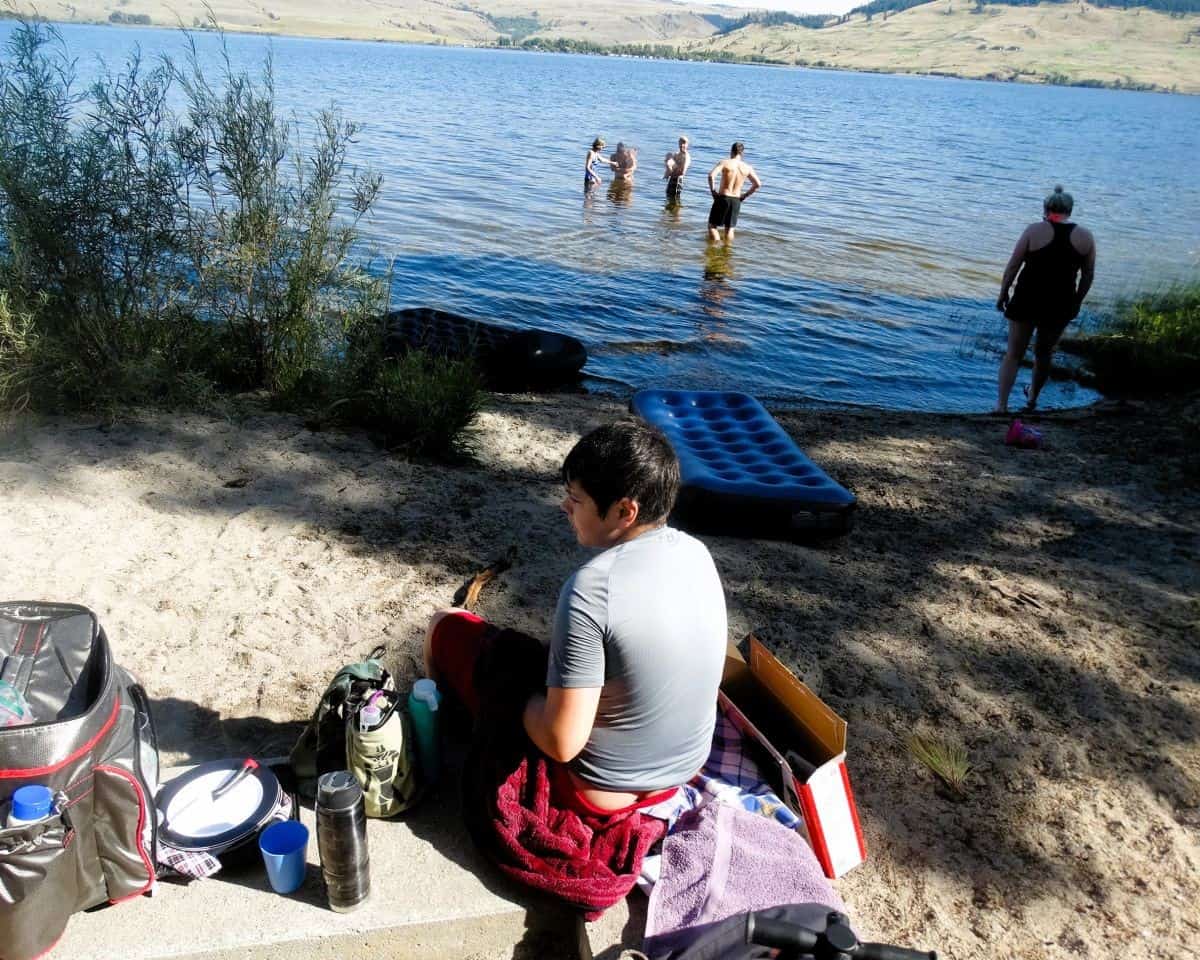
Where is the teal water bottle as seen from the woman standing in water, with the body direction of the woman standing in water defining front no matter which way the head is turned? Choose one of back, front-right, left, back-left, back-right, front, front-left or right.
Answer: back

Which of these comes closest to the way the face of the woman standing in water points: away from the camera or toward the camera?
away from the camera

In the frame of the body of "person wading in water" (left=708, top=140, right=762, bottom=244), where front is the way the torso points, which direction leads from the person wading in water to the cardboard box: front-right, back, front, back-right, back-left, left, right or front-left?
back

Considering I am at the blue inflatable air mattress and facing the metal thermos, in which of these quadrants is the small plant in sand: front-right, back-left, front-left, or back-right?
front-left

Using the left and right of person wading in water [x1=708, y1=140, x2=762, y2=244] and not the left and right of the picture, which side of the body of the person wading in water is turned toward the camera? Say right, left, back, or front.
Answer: back

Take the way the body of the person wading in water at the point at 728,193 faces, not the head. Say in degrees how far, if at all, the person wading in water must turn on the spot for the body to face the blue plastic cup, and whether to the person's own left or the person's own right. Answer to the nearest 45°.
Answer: approximately 180°

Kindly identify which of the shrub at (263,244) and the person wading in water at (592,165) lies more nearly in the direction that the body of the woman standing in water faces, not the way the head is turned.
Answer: the person wading in water

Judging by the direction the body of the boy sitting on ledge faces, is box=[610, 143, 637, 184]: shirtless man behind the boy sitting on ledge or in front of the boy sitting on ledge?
in front

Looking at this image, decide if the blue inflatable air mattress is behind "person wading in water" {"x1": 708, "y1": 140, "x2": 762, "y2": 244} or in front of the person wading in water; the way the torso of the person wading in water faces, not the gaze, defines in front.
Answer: behind

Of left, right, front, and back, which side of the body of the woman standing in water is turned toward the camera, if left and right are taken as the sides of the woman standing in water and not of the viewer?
back

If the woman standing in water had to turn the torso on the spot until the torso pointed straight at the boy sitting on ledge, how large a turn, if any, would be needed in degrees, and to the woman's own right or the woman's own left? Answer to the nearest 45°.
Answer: approximately 180°

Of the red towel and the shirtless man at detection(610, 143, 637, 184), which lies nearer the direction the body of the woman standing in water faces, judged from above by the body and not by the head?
the shirtless man

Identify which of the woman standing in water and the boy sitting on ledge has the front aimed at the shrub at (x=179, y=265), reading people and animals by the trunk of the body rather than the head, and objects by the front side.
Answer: the boy sitting on ledge

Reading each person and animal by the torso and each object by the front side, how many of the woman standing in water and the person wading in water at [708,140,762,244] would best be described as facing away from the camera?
2

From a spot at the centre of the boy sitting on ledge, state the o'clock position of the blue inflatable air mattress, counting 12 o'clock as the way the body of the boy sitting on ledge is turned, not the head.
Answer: The blue inflatable air mattress is roughly at 2 o'clock from the boy sitting on ledge.

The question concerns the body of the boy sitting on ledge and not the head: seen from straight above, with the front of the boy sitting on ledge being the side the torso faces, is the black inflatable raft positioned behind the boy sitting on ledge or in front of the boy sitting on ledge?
in front

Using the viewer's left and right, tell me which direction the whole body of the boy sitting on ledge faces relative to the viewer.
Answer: facing away from the viewer and to the left of the viewer

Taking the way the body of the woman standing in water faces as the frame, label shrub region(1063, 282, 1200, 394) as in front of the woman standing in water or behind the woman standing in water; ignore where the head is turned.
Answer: in front
